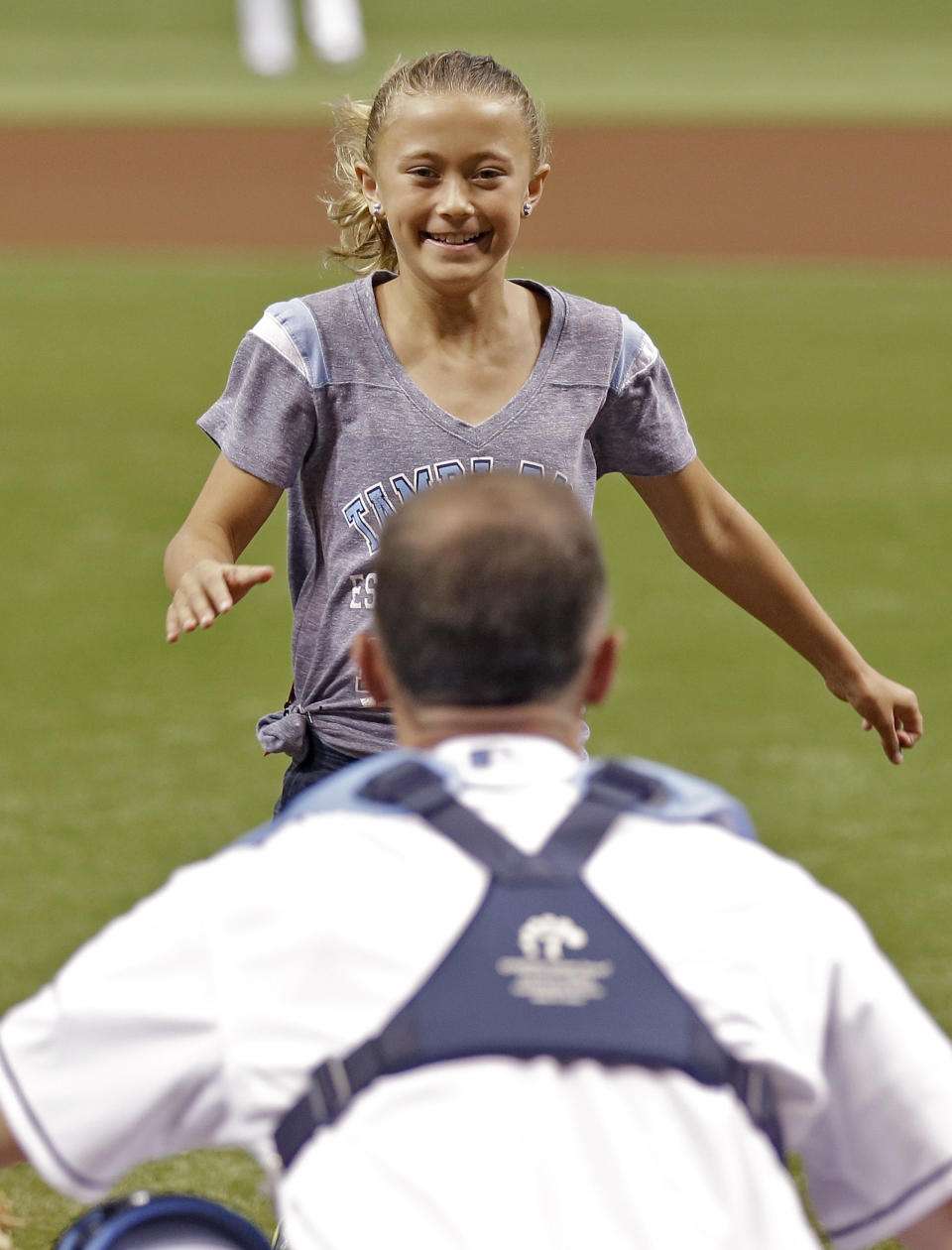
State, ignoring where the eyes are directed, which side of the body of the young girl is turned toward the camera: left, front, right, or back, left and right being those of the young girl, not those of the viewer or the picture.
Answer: front
